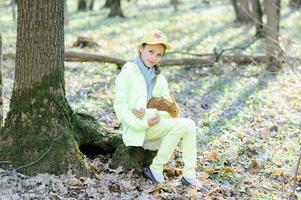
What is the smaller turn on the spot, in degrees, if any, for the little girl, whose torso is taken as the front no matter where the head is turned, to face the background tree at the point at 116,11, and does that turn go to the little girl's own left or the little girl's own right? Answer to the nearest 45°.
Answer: approximately 135° to the little girl's own left

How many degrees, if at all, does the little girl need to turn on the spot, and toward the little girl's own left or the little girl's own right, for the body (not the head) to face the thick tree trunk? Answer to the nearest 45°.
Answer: approximately 135° to the little girl's own right

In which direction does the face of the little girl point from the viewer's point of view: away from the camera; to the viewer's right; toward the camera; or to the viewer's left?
toward the camera

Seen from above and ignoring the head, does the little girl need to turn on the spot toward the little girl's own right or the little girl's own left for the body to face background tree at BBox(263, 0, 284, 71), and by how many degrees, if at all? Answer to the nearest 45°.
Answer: approximately 135° to the little girl's own left

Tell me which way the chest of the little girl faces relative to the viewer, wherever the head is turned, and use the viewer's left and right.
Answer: facing the viewer and to the right of the viewer

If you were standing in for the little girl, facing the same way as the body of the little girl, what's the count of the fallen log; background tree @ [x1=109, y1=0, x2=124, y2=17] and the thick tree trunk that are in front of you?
0

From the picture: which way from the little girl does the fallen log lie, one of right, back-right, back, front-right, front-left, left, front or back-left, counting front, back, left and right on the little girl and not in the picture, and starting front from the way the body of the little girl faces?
back-left
